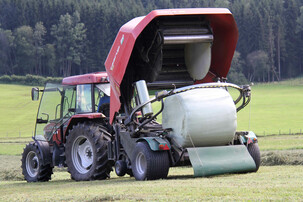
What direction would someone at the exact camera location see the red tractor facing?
facing away from the viewer and to the left of the viewer
